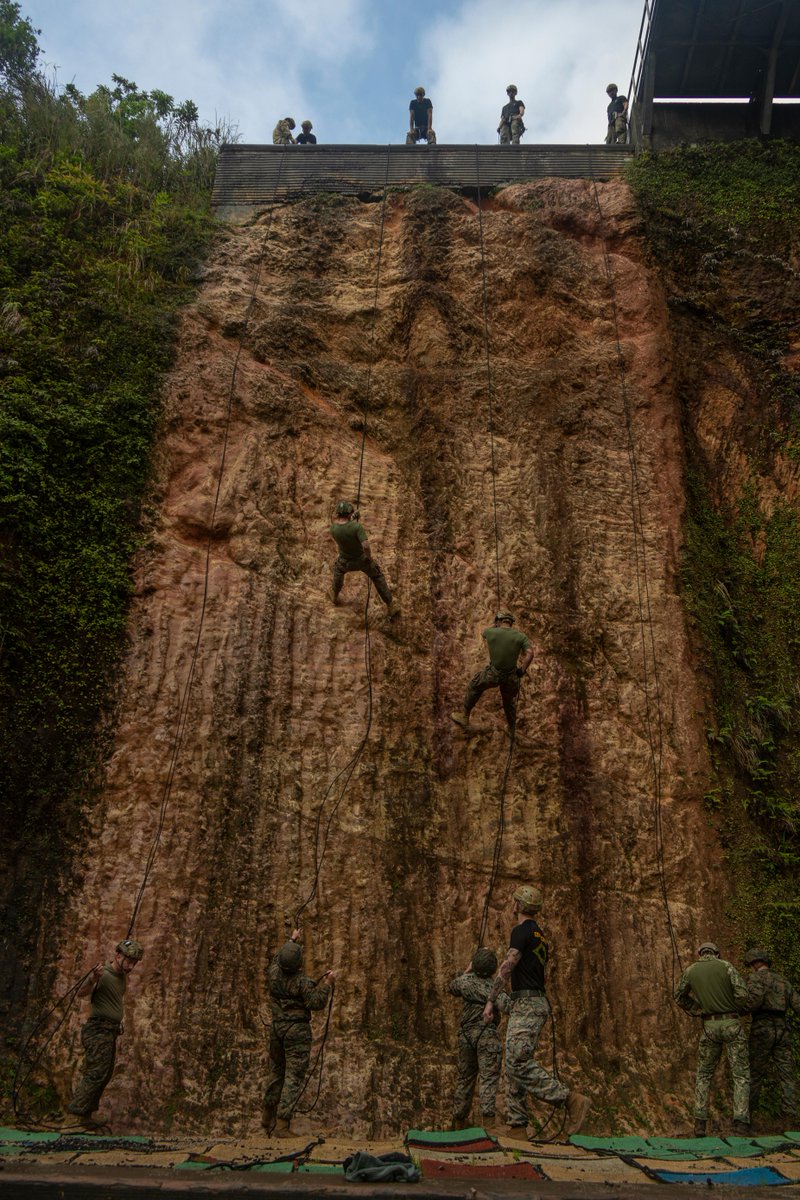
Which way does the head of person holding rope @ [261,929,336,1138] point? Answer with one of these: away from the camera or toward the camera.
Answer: away from the camera

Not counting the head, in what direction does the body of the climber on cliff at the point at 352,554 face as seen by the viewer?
away from the camera

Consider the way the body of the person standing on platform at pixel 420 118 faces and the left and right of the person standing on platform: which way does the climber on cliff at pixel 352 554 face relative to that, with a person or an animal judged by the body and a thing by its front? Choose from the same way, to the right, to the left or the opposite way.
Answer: the opposite way

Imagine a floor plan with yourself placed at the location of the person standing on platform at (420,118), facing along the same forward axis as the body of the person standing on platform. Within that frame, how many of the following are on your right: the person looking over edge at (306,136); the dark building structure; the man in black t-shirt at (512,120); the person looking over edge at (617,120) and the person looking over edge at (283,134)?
2

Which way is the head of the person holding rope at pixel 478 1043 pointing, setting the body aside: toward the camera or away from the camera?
away from the camera

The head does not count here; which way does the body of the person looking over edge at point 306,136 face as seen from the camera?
toward the camera

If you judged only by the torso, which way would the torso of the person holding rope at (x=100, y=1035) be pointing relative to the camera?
to the viewer's right

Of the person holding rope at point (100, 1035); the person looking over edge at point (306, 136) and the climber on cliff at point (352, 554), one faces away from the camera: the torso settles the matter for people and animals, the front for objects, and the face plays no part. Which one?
the climber on cliff

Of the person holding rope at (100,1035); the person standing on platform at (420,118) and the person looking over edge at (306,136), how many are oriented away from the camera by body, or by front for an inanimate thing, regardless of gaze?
0

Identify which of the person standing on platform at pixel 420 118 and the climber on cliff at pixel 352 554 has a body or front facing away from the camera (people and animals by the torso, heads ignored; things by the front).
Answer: the climber on cliff

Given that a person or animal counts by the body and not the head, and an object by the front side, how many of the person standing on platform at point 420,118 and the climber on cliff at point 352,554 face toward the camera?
1

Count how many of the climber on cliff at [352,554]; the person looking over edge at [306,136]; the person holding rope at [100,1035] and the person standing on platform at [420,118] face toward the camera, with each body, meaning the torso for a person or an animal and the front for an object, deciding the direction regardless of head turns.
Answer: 2

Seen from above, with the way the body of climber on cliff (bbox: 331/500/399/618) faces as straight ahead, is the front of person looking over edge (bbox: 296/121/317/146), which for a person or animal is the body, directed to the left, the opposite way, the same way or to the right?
the opposite way

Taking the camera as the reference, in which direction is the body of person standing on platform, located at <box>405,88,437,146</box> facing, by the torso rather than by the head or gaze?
toward the camera

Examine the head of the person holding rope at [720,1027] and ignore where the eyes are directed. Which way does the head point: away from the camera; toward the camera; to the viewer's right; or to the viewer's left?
away from the camera

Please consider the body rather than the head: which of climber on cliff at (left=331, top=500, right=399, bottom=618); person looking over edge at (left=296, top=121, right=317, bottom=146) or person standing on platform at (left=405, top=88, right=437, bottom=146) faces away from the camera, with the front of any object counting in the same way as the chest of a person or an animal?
the climber on cliff
